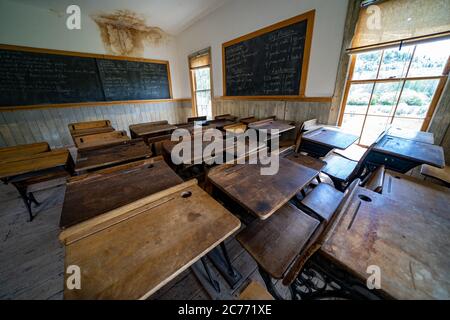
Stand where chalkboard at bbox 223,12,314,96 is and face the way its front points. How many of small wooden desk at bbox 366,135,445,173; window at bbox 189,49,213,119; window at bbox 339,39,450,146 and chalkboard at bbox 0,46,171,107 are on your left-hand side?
2

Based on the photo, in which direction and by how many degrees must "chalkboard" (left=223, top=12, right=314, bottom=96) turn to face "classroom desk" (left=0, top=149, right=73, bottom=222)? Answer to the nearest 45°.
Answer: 0° — it already faces it

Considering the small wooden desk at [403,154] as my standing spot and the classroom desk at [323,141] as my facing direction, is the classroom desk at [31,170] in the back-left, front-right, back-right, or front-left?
front-left

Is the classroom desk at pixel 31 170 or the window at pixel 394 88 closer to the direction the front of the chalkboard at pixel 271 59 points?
the classroom desk

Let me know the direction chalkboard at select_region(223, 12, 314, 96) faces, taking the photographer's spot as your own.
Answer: facing the viewer and to the left of the viewer

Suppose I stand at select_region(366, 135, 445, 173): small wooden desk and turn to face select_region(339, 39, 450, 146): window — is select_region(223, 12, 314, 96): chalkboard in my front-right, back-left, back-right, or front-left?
front-left

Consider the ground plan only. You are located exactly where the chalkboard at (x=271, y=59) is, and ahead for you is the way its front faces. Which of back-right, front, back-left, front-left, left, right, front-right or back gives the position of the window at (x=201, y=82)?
right

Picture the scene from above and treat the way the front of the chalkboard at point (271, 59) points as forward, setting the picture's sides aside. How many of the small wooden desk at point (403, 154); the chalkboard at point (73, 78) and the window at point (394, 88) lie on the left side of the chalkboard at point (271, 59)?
2

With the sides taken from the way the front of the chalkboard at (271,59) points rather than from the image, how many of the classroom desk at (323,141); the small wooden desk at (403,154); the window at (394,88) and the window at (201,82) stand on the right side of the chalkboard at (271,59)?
1

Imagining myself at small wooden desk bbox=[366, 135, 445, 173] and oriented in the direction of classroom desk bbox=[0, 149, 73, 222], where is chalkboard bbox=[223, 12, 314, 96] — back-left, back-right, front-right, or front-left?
front-right

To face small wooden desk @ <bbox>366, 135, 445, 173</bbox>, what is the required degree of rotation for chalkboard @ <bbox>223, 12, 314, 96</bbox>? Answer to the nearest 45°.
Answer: approximately 90° to its left

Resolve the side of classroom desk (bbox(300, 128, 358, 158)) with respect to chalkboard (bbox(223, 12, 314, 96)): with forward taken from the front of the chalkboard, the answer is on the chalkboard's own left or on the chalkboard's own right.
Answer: on the chalkboard's own left

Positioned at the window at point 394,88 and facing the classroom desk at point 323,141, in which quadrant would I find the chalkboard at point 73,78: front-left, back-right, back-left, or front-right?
front-right

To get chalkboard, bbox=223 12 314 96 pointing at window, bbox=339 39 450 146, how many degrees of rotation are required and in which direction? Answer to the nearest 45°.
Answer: approximately 90° to its left
